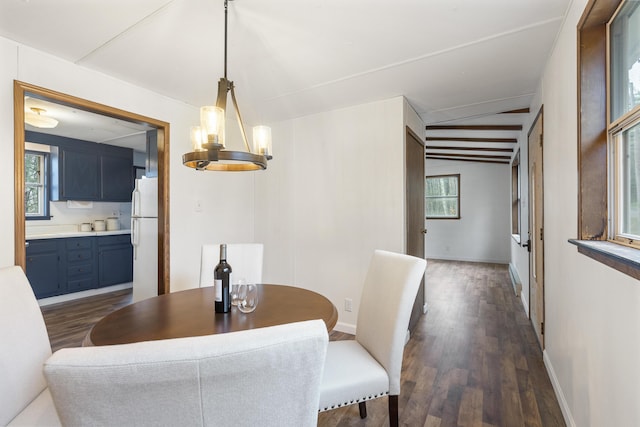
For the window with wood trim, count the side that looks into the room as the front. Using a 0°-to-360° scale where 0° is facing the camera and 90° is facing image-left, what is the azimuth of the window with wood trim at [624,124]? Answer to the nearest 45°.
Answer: approximately 90°

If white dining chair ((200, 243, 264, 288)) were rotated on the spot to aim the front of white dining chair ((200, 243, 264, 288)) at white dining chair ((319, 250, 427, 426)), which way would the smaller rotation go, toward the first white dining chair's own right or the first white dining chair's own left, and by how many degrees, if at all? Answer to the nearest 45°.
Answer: approximately 45° to the first white dining chair's own left

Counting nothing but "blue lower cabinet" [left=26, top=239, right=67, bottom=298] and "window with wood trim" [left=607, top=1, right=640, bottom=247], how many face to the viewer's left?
1

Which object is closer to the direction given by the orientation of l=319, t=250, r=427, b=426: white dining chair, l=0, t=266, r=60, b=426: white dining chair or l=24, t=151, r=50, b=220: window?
the white dining chair

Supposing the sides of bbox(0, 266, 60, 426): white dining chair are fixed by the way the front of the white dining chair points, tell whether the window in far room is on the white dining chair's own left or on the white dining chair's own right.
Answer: on the white dining chair's own left

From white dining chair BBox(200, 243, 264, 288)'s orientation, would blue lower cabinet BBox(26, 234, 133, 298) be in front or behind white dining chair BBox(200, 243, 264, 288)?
behind

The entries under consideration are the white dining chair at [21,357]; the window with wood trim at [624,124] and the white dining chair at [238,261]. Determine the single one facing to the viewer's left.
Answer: the window with wood trim

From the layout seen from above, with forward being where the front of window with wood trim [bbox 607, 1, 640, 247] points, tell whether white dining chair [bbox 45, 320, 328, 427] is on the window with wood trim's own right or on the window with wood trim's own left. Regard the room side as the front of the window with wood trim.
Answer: on the window with wood trim's own left

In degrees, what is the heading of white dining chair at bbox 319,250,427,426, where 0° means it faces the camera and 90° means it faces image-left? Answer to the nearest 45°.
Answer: approximately 45°

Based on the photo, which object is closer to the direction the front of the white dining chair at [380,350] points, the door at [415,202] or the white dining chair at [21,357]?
the white dining chair

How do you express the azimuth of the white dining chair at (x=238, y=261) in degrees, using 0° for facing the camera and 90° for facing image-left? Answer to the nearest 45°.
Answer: approximately 0°
